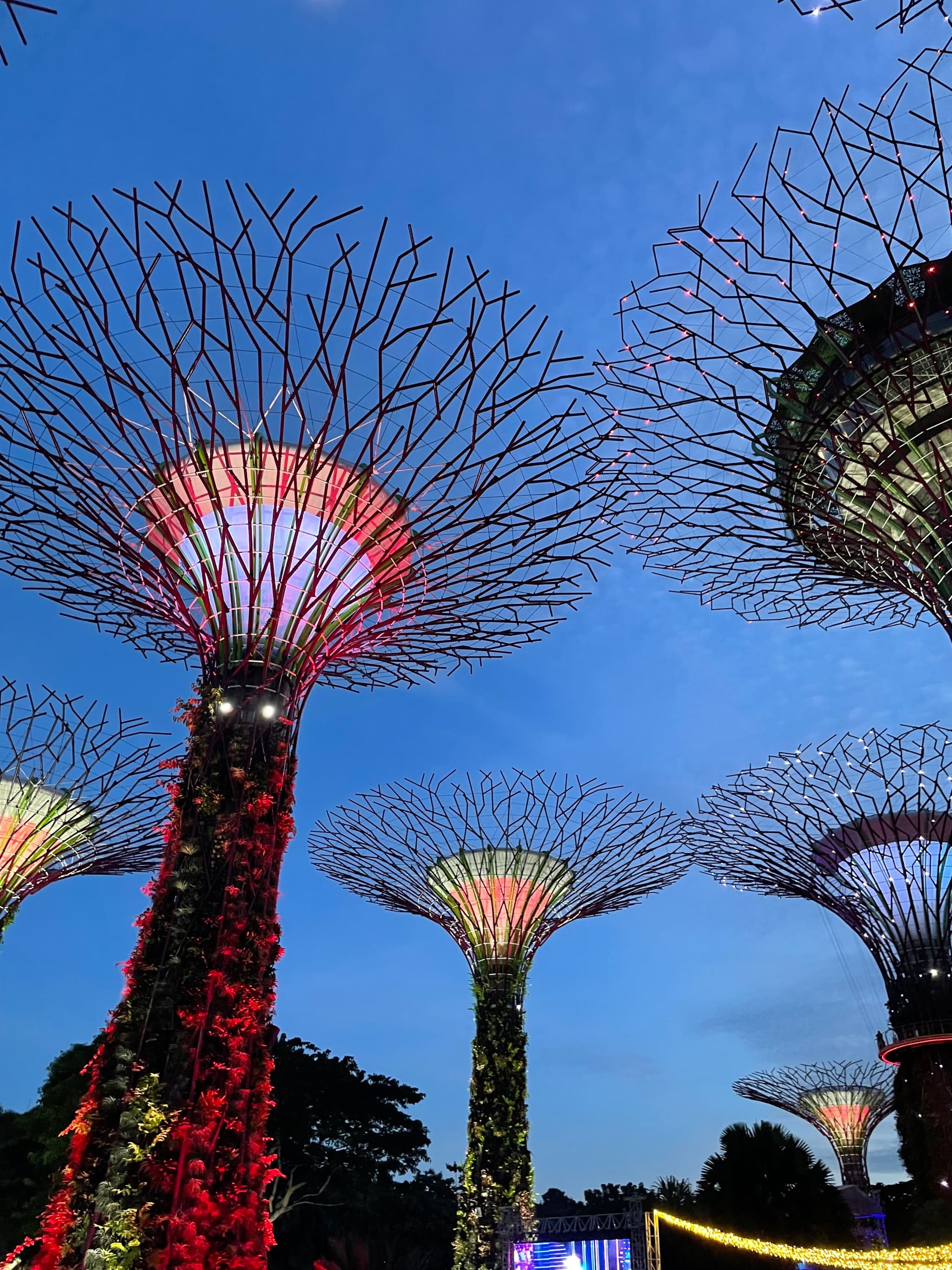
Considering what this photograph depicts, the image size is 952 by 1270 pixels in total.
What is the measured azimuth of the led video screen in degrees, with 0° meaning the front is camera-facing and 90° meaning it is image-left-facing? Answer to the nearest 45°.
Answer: approximately 0°

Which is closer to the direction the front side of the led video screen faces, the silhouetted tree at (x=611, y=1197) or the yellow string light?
the yellow string light

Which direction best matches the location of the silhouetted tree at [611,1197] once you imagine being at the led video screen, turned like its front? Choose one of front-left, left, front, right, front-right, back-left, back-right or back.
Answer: back

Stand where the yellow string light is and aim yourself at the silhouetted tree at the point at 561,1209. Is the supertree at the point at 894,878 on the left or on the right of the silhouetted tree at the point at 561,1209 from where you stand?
right

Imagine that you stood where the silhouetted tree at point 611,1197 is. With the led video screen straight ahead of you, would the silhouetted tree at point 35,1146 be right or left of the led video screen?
right

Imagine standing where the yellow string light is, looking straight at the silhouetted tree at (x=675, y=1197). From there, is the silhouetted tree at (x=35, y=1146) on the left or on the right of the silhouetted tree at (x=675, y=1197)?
left

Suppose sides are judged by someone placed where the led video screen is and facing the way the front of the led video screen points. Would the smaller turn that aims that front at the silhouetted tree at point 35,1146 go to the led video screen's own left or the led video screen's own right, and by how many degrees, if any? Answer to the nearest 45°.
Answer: approximately 135° to the led video screen's own right

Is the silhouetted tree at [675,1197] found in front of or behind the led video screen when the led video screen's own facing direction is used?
behind

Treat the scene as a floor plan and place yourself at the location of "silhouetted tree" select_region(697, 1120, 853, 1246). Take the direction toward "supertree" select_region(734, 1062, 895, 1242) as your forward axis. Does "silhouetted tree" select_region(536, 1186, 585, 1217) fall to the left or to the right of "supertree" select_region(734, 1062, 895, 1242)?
left

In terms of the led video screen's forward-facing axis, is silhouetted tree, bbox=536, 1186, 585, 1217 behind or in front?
behind

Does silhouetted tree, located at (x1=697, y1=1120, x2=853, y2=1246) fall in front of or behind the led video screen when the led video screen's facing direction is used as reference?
behind
